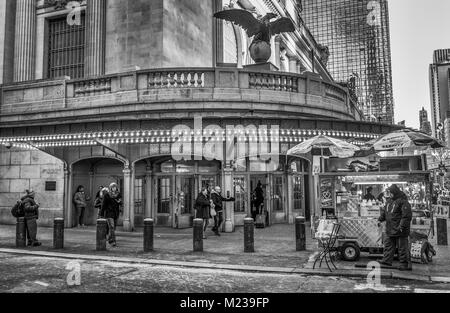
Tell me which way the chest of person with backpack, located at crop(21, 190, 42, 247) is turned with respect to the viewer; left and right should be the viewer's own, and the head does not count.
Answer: facing to the right of the viewer

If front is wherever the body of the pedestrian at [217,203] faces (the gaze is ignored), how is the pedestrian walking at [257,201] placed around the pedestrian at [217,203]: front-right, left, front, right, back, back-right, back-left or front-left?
front-left

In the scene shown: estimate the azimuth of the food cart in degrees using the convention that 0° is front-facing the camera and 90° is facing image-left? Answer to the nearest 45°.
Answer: approximately 0°

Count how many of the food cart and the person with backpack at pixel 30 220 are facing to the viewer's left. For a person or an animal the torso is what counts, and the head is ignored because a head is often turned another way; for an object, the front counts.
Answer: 0

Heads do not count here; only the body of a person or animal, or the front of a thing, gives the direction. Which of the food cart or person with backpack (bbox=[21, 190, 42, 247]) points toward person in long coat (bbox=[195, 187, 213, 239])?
the person with backpack

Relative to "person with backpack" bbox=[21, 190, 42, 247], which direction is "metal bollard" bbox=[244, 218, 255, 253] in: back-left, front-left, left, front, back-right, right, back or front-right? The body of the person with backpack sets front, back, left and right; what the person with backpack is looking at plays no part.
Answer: front-right

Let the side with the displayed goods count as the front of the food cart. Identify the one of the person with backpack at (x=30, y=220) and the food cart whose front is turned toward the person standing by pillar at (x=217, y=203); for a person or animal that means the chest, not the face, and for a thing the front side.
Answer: the person with backpack

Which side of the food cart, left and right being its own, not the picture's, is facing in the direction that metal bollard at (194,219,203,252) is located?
right
